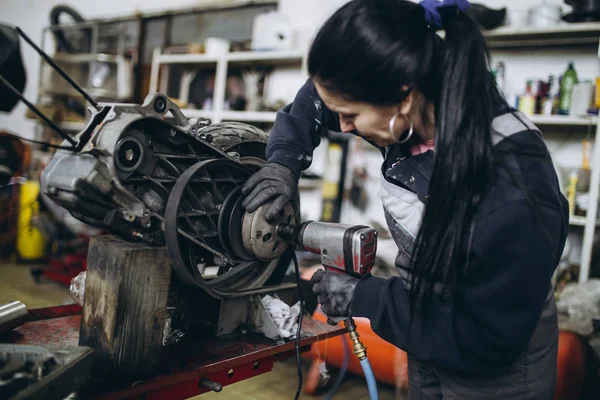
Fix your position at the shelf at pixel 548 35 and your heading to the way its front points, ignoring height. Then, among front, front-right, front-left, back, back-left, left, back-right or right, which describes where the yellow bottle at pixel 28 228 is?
right

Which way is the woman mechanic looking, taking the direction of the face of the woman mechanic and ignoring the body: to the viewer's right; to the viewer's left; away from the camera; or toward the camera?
to the viewer's left

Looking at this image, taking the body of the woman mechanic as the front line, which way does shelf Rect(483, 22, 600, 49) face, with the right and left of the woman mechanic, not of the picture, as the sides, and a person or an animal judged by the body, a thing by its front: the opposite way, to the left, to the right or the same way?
to the left

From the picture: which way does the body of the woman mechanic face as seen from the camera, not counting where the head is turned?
to the viewer's left

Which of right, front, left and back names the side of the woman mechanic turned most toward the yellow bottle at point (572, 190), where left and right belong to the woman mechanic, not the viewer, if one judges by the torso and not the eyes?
right

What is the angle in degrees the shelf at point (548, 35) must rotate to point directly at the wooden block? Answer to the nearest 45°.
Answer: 0° — it already faces it

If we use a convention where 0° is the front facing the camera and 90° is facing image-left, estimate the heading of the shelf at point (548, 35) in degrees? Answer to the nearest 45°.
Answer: approximately 0°

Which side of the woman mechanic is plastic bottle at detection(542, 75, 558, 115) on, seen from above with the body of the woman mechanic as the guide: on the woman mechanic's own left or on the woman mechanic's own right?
on the woman mechanic's own right

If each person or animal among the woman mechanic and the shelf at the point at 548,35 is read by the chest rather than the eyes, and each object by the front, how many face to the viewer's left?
1

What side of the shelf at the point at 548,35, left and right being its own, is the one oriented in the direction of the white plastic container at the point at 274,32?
right

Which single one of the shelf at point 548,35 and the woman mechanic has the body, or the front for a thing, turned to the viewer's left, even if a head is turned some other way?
the woman mechanic
